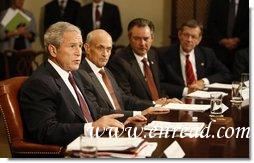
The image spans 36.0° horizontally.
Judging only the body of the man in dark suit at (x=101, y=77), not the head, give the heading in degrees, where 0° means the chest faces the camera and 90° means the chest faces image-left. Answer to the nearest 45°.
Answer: approximately 315°

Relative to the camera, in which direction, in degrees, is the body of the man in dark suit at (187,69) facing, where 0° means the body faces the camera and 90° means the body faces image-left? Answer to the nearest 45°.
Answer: approximately 0°

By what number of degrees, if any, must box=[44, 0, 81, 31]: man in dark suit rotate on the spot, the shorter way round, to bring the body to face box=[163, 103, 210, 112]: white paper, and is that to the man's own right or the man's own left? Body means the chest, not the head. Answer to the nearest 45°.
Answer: approximately 90° to the man's own left

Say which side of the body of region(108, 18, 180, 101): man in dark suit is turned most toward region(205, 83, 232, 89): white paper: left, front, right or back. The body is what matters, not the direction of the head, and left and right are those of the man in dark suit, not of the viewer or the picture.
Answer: left

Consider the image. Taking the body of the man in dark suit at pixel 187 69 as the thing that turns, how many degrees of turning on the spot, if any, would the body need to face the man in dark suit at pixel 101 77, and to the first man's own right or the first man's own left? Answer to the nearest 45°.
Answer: approximately 45° to the first man's own right

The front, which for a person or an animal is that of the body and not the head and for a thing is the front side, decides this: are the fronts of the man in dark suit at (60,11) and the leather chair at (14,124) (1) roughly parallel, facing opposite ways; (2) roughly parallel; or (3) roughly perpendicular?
roughly perpendicular

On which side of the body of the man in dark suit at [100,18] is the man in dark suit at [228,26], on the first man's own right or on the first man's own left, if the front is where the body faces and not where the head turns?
on the first man's own left

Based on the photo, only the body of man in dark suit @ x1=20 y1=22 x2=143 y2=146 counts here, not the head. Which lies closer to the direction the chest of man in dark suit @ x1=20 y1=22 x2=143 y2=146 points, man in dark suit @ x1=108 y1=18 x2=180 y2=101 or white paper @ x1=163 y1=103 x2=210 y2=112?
the white paper
